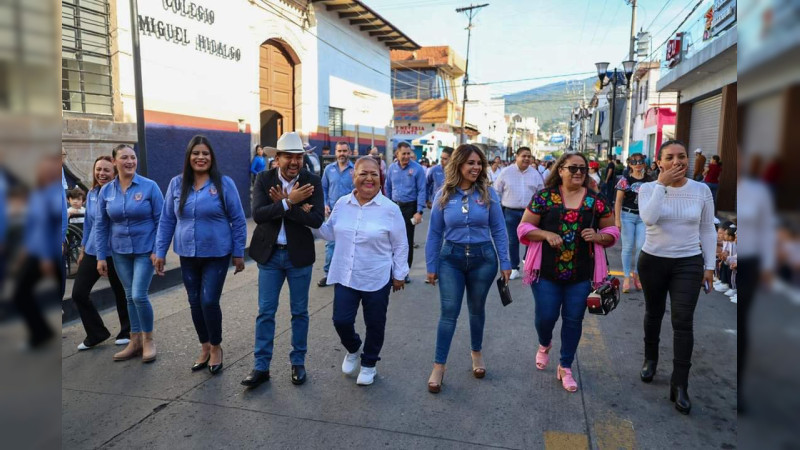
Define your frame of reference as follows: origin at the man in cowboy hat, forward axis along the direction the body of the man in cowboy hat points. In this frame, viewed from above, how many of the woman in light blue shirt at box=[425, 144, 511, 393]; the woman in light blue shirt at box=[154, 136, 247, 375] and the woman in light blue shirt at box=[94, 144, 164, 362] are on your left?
1

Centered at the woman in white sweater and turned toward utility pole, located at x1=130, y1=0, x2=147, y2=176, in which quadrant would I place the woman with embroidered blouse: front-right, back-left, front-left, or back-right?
front-left

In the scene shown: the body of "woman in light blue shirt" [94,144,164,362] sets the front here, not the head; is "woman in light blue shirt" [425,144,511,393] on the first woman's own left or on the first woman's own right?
on the first woman's own left

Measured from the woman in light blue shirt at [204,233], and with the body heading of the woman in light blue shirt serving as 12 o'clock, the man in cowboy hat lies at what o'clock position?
The man in cowboy hat is roughly at 10 o'clock from the woman in light blue shirt.

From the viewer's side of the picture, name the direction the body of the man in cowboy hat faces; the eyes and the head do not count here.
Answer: toward the camera

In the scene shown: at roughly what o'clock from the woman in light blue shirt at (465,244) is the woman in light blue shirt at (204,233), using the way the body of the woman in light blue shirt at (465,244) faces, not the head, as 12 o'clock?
the woman in light blue shirt at (204,233) is roughly at 3 o'clock from the woman in light blue shirt at (465,244).

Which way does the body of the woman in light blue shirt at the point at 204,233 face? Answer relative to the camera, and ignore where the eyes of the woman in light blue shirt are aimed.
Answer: toward the camera

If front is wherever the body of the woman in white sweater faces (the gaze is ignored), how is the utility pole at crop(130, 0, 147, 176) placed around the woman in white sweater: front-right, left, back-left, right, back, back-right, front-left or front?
right

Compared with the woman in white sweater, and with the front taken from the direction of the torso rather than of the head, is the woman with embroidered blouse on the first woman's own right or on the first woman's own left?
on the first woman's own right

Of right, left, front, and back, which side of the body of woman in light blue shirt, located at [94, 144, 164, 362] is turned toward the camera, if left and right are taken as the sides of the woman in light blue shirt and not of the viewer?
front

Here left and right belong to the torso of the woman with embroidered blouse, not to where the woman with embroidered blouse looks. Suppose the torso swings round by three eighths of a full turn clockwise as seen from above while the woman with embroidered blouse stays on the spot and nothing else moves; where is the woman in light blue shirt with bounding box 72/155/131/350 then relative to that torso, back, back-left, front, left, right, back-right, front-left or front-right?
front-left

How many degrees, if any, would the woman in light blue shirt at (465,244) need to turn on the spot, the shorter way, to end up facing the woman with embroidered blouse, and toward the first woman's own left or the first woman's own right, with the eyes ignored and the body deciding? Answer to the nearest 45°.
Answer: approximately 90° to the first woman's own left

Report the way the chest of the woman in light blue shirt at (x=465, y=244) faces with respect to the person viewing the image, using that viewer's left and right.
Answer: facing the viewer

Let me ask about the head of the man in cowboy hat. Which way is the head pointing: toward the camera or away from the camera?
toward the camera

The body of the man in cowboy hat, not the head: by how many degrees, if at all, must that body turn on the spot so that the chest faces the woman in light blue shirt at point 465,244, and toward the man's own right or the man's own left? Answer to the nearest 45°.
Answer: approximately 90° to the man's own left
